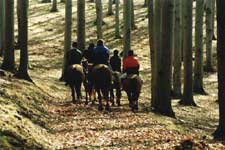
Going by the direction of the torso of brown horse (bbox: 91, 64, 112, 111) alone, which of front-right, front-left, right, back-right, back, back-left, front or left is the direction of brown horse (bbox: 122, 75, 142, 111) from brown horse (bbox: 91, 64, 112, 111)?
front-right

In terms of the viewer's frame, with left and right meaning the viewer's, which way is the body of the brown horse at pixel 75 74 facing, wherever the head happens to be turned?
facing away from the viewer

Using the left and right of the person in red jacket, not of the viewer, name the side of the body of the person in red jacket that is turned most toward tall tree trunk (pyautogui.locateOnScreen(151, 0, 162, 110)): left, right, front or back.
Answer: right

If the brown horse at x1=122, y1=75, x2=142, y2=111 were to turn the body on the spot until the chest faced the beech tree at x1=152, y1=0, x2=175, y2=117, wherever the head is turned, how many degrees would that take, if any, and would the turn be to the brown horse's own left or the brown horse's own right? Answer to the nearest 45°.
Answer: approximately 135° to the brown horse's own right

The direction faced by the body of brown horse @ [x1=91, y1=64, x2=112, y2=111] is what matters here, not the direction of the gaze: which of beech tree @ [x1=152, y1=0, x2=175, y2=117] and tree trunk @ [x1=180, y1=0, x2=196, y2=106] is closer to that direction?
the tree trunk

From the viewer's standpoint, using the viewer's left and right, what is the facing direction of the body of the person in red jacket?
facing away from the viewer

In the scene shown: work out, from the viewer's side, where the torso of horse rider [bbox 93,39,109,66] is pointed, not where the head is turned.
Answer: away from the camera

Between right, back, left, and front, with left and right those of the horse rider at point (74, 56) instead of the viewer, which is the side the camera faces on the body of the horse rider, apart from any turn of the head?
back

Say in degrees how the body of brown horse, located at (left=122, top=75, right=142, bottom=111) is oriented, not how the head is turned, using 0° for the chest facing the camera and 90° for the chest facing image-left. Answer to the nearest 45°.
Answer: approximately 180°

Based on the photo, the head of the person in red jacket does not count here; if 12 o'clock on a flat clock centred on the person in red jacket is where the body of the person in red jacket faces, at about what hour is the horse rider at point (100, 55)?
The horse rider is roughly at 8 o'clock from the person in red jacket.

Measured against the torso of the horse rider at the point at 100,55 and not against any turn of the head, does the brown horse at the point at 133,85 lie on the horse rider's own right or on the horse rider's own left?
on the horse rider's own right

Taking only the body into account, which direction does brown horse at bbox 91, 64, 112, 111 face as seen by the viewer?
away from the camera
